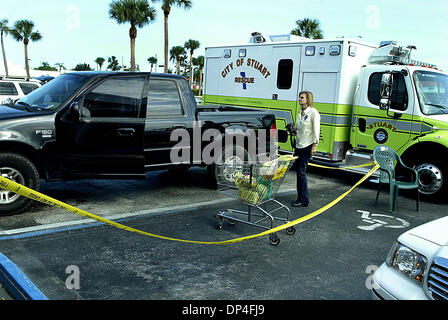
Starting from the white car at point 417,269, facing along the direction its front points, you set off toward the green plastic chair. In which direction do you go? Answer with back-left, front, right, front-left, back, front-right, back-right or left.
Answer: back-right

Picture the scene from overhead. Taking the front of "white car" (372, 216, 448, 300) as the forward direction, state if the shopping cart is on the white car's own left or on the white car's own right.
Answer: on the white car's own right

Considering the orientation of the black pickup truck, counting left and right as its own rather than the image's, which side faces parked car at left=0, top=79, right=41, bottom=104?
right

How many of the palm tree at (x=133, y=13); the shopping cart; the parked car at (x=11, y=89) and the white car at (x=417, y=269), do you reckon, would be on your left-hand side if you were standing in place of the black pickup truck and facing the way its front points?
2

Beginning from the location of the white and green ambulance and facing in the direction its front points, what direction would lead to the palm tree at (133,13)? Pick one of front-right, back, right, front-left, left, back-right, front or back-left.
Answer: back

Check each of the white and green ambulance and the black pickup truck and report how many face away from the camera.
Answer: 0

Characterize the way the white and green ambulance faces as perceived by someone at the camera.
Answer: facing the viewer and to the right of the viewer

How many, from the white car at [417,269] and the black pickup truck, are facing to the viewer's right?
0

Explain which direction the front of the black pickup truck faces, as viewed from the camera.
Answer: facing the viewer and to the left of the viewer

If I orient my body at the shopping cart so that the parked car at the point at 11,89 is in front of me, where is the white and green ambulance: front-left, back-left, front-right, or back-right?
front-right

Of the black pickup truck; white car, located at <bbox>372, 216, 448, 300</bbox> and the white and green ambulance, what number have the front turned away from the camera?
0

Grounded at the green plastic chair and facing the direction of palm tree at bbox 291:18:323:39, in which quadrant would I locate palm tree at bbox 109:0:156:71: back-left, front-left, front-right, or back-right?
front-left

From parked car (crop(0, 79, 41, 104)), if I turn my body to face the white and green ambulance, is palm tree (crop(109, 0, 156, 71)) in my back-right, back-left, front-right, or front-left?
back-left

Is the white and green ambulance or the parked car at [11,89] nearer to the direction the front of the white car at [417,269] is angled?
the parked car

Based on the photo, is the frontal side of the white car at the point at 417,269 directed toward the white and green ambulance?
no
